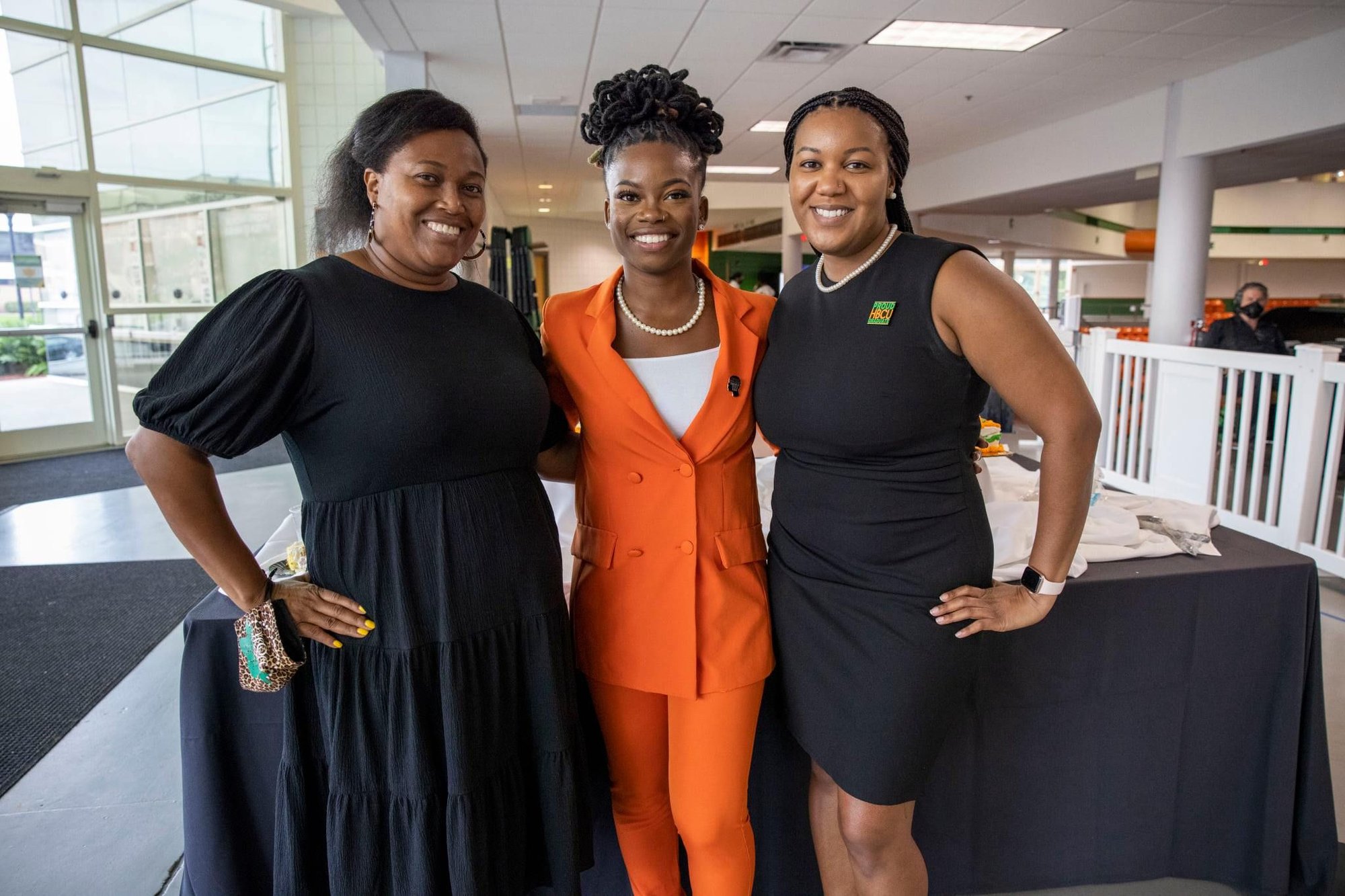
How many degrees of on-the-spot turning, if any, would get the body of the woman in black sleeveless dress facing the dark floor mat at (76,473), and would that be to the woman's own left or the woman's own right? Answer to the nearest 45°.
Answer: approximately 90° to the woman's own right

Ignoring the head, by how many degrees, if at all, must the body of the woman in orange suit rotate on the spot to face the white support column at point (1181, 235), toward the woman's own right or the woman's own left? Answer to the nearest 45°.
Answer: approximately 135° to the woman's own left

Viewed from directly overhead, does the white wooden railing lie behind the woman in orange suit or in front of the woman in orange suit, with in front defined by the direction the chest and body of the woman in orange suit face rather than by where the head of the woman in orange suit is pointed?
behind

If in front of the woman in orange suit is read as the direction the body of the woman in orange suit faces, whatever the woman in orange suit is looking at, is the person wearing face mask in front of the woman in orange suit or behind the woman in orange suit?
behind

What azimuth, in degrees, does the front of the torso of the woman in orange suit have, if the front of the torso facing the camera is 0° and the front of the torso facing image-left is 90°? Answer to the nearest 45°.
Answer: approximately 0°

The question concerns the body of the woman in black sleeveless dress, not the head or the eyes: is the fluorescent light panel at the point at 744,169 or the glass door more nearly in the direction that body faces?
the glass door

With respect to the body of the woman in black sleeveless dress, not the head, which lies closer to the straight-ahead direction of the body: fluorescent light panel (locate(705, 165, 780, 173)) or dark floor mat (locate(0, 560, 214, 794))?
the dark floor mat

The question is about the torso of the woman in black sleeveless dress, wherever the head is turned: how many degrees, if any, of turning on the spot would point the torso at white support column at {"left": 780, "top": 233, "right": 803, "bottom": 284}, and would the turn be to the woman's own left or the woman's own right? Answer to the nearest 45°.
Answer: approximately 135° to the woman's own right

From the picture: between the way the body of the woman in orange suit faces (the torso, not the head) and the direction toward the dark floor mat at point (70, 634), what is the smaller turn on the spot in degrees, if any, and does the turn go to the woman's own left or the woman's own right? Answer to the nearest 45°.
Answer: approximately 135° to the woman's own right
